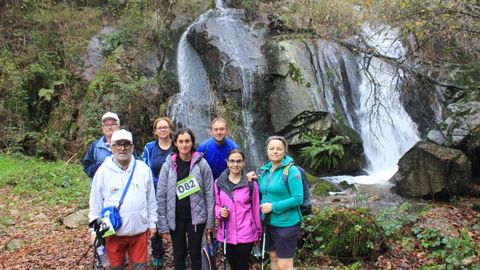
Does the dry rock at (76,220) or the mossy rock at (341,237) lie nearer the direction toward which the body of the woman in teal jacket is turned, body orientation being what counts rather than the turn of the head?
the dry rock

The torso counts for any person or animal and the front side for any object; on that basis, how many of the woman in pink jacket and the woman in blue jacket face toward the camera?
2

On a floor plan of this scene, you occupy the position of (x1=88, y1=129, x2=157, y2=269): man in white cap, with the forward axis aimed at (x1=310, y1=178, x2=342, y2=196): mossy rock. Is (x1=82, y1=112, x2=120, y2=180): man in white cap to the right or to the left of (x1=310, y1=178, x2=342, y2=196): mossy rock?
left

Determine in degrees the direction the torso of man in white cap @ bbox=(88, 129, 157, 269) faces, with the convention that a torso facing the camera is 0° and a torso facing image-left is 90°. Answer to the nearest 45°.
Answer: approximately 0°

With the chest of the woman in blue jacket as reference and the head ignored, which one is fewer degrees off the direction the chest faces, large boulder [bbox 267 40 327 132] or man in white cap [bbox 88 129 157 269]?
the man in white cap

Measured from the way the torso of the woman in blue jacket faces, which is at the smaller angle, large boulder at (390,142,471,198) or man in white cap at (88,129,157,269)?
the man in white cap

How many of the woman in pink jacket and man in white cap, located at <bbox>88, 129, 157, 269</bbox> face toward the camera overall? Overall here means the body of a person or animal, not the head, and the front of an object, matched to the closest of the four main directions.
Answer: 2
